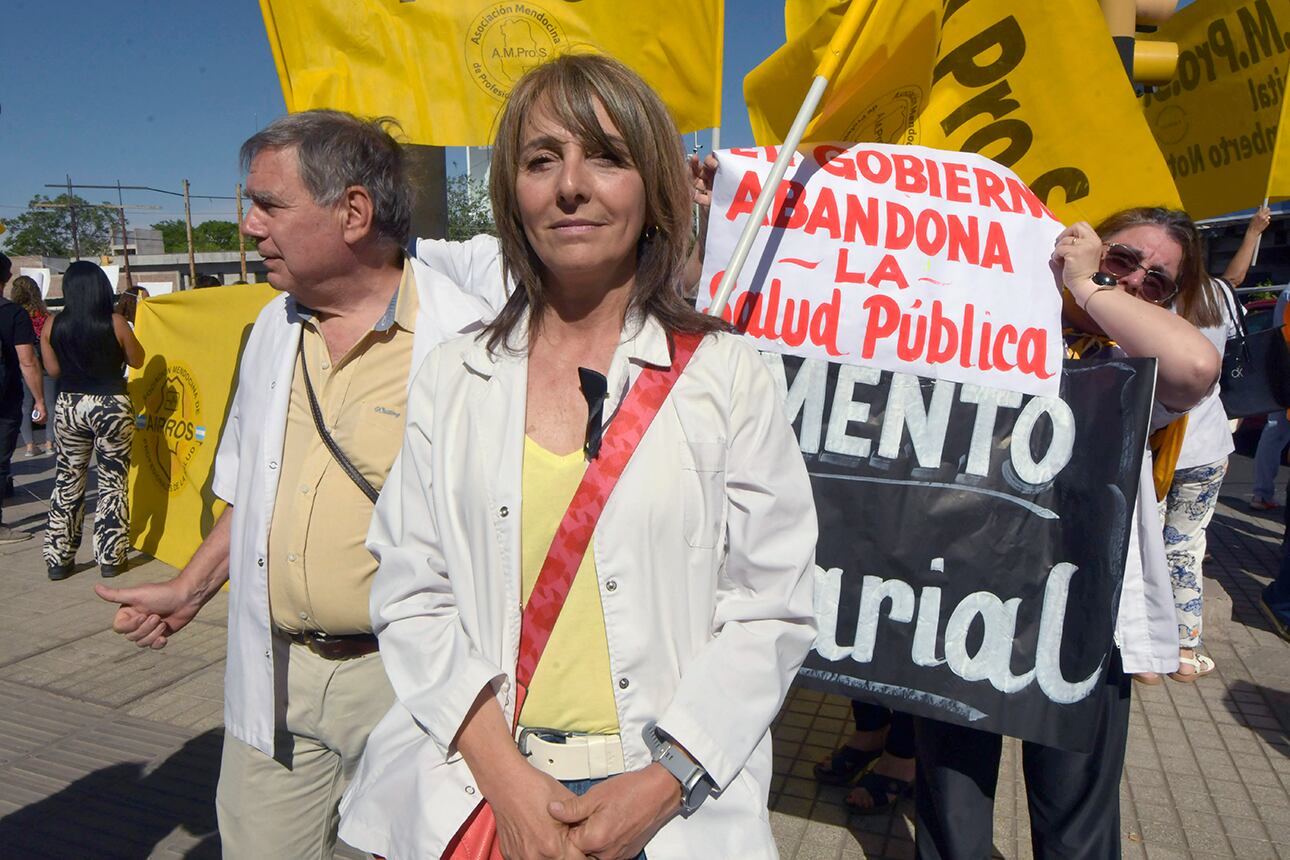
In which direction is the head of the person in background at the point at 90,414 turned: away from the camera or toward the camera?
away from the camera

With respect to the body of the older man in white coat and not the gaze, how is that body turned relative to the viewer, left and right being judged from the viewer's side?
facing the viewer and to the left of the viewer

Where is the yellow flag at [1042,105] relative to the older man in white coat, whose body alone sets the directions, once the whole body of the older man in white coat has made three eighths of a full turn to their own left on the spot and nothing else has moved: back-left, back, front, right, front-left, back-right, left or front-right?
front

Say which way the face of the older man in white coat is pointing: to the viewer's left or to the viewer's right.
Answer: to the viewer's left

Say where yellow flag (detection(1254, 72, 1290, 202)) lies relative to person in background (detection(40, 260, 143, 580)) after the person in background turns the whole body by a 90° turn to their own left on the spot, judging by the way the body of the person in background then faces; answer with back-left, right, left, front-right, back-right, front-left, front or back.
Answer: back-left

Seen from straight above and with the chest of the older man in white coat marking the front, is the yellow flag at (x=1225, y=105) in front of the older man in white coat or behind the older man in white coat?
behind

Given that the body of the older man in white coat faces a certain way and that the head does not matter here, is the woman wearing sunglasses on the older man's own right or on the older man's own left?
on the older man's own left

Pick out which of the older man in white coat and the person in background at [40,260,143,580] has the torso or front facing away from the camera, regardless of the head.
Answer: the person in background

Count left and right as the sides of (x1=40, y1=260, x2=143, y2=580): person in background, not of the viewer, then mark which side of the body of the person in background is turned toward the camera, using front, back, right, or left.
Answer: back

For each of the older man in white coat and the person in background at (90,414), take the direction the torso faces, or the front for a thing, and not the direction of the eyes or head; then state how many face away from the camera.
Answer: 1

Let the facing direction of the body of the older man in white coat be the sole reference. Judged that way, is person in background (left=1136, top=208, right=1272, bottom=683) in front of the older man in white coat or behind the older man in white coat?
behind
